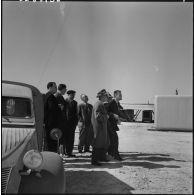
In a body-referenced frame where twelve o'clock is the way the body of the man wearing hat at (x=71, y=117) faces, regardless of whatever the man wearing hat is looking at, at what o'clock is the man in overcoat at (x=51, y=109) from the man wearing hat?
The man in overcoat is roughly at 2 o'clock from the man wearing hat.

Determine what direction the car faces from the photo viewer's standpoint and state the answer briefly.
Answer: facing the viewer

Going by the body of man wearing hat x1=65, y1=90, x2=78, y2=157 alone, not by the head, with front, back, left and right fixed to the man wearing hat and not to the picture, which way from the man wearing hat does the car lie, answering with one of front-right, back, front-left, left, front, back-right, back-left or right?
front-right

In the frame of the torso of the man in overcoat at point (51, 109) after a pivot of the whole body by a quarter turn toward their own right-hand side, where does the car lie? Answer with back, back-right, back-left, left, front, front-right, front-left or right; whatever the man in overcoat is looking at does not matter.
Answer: front

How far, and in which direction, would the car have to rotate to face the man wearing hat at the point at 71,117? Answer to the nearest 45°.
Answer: approximately 180°

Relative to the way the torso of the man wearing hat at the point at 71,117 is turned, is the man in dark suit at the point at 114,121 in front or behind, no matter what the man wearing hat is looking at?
in front
